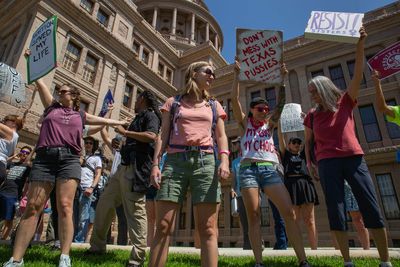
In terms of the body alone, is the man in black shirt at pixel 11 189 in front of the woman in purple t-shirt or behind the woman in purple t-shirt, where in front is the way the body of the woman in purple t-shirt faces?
behind

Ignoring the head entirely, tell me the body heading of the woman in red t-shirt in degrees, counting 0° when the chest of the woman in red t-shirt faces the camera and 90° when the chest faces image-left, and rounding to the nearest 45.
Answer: approximately 45°

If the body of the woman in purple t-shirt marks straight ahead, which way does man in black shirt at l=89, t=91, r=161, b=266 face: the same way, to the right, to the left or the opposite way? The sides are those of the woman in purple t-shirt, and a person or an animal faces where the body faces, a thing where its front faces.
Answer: to the right

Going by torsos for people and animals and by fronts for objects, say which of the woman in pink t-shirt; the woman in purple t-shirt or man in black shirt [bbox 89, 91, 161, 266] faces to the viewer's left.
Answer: the man in black shirt

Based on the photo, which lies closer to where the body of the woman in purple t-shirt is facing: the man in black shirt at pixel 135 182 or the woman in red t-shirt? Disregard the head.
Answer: the woman in red t-shirt

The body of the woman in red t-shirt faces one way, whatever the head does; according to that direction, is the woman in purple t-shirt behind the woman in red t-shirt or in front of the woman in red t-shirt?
in front

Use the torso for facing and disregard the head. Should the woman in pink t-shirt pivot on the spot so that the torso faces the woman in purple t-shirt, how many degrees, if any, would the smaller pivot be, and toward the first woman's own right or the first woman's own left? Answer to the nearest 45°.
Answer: approximately 90° to the first woman's own right

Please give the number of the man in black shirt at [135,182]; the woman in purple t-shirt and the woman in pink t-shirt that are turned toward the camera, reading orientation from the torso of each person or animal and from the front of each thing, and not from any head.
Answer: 2

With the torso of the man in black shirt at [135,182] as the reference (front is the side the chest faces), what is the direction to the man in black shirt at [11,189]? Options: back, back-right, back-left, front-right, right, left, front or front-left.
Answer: front-right

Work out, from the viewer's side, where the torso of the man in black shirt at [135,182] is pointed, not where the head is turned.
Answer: to the viewer's left

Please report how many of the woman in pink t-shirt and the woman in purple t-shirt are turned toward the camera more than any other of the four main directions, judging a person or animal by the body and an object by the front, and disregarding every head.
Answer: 2
